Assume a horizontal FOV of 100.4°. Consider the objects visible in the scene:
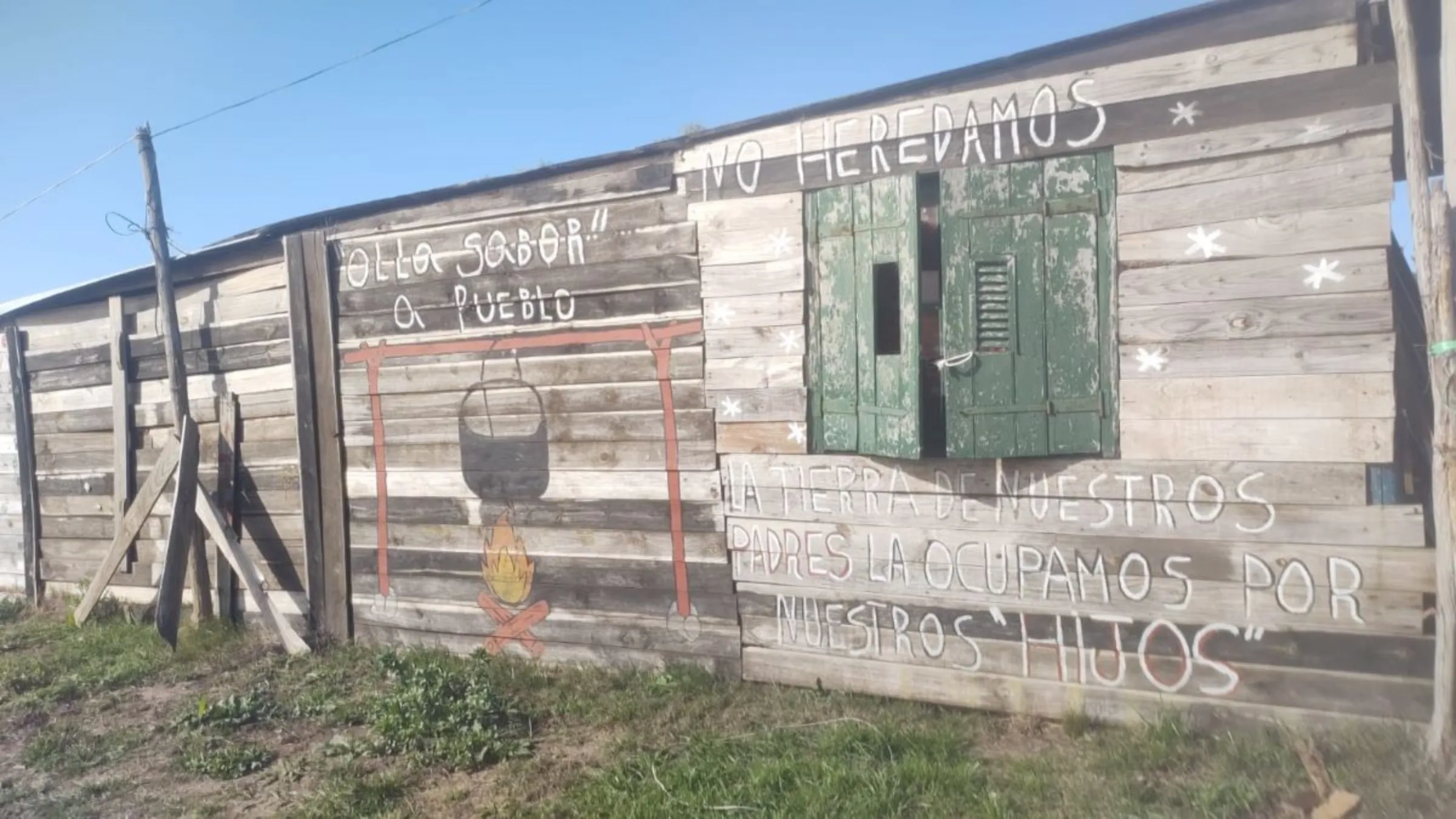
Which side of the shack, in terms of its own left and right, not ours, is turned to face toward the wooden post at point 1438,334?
left

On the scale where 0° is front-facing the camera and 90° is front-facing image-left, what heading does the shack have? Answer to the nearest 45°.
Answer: approximately 45°

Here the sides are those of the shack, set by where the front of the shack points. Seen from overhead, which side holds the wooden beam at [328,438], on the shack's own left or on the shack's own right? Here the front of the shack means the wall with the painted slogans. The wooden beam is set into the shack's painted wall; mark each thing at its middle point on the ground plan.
on the shack's own right
